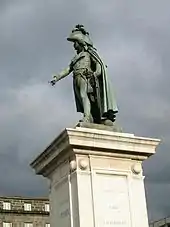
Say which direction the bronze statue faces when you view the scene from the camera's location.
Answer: facing the viewer and to the left of the viewer
